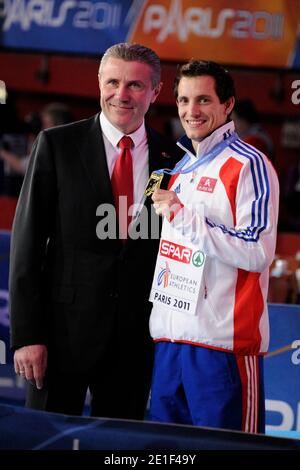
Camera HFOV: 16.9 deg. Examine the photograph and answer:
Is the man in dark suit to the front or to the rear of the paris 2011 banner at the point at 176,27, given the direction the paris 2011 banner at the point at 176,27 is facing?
to the front

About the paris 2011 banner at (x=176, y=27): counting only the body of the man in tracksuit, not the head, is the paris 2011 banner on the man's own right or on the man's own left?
on the man's own right

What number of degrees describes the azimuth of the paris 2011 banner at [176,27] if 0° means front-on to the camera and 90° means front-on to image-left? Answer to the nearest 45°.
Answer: approximately 0°

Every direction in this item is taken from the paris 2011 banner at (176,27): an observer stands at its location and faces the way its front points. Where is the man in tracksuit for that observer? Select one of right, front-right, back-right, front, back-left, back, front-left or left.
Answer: front

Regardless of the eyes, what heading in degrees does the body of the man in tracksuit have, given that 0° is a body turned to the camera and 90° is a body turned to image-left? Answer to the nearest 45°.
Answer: approximately 45°

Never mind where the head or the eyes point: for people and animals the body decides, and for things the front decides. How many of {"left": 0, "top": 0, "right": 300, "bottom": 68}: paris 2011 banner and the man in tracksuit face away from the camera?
0
